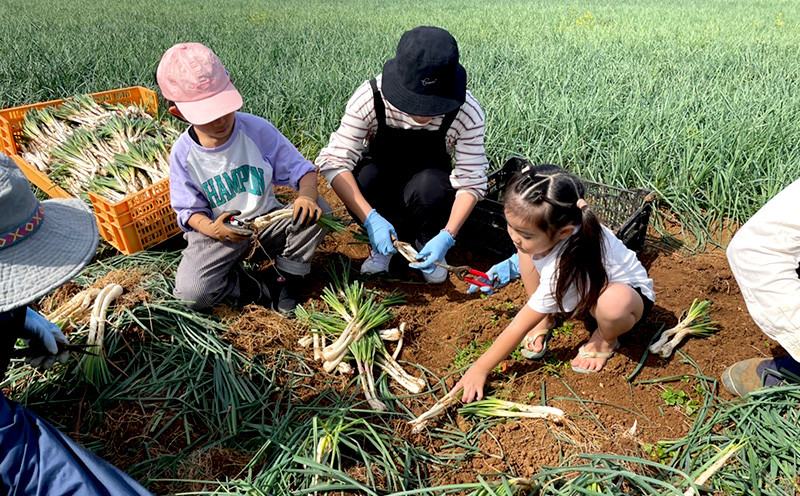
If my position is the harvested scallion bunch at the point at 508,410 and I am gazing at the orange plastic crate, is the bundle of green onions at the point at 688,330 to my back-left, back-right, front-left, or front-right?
back-right

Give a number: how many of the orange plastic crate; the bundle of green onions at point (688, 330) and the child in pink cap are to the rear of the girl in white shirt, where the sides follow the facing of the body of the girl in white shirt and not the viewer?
1

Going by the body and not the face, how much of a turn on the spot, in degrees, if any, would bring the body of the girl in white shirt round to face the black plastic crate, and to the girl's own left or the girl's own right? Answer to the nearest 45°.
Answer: approximately 135° to the girl's own right

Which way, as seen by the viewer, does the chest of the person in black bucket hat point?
toward the camera

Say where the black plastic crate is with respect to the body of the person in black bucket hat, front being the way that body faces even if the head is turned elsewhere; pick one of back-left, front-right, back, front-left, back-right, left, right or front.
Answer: left

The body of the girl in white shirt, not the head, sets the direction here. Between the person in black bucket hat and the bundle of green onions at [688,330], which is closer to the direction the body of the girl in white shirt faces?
the person in black bucket hat

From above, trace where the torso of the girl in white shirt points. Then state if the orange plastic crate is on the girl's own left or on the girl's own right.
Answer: on the girl's own right

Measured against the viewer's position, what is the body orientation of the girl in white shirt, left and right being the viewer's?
facing the viewer and to the left of the viewer

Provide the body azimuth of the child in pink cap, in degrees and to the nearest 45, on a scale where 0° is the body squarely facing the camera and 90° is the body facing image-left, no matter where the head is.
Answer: approximately 315°

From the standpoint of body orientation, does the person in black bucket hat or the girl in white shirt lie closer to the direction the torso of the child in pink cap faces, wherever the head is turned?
the girl in white shirt

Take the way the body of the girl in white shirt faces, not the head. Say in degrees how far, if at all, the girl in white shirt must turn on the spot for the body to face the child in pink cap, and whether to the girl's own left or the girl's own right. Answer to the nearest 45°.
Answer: approximately 45° to the girl's own right

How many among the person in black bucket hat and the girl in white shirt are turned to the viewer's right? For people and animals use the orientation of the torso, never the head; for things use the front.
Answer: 0

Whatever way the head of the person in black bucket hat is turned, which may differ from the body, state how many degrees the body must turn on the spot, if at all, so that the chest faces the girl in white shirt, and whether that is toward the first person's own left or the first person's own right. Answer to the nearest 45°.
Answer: approximately 45° to the first person's own left

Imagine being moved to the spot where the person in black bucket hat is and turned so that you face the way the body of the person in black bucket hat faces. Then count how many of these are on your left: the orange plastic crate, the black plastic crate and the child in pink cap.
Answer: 1

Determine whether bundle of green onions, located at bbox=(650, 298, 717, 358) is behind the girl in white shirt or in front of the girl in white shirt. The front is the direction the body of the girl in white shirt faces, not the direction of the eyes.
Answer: behind
